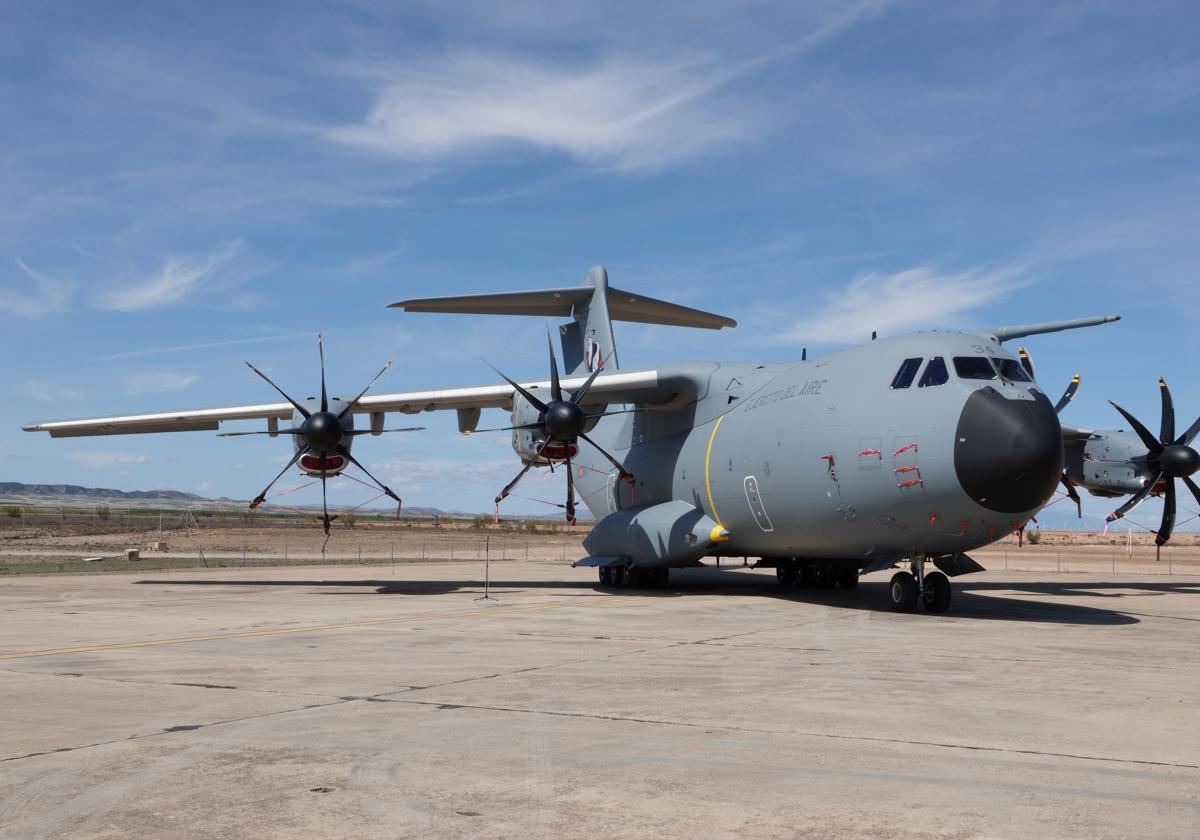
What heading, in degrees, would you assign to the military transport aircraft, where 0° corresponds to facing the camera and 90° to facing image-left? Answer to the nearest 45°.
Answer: approximately 315°
